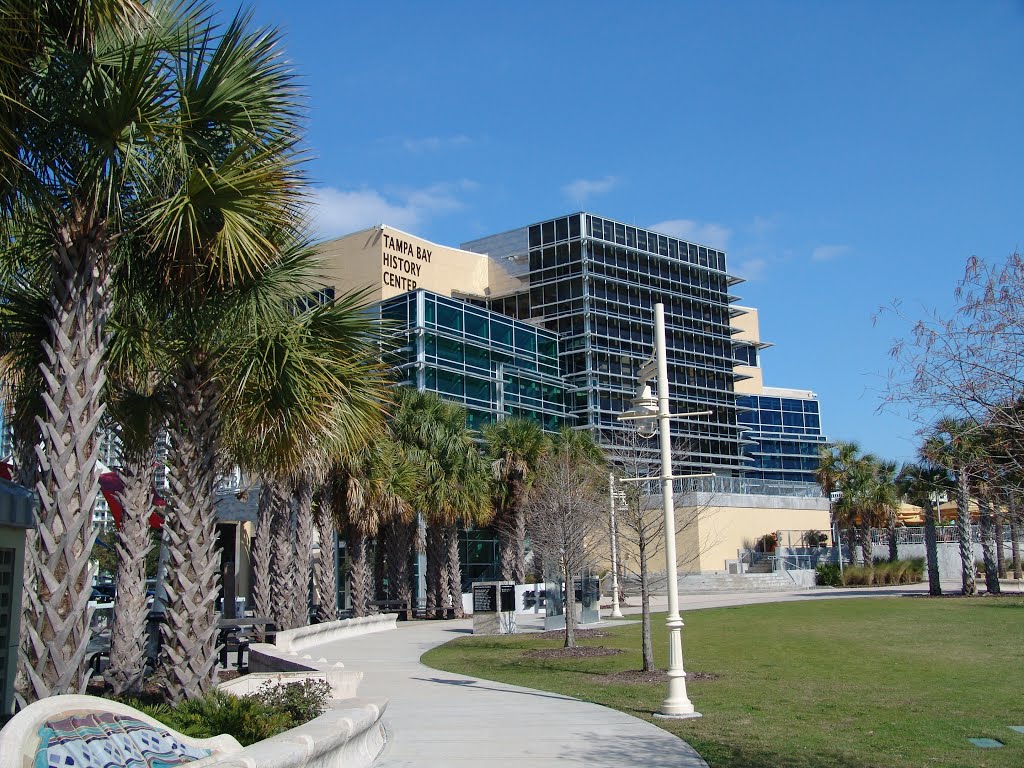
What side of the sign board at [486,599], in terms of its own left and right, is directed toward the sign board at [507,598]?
left

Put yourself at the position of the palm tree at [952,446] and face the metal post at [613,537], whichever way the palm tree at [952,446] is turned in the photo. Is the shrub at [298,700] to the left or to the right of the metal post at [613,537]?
left

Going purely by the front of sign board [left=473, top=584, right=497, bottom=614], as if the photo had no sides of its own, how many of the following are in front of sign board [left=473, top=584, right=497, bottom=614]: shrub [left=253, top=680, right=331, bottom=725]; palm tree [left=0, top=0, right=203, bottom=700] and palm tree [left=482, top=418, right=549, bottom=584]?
2

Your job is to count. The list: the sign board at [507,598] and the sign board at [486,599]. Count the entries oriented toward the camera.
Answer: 2

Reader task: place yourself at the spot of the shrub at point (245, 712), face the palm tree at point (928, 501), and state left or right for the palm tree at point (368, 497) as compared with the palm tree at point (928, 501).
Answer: left

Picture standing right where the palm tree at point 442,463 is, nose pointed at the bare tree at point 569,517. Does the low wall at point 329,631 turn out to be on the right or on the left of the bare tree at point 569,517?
right

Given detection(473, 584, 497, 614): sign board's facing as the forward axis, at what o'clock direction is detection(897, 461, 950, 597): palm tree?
The palm tree is roughly at 8 o'clock from the sign board.

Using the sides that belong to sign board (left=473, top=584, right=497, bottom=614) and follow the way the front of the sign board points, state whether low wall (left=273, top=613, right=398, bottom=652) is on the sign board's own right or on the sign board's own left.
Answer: on the sign board's own right

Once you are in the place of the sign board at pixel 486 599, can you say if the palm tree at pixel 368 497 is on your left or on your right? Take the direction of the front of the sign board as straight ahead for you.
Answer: on your right

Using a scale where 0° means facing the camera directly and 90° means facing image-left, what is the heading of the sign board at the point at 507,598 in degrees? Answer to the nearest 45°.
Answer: approximately 0°

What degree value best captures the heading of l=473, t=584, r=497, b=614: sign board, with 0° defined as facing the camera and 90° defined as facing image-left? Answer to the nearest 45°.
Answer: approximately 0°

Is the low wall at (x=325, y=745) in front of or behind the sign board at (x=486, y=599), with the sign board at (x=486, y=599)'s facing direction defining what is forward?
in front
